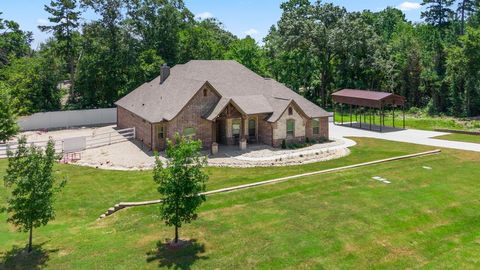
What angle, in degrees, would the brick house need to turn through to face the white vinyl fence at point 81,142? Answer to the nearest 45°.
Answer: approximately 90° to its right

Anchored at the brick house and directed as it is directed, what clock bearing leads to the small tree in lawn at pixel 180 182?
The small tree in lawn is roughly at 12 o'clock from the brick house.

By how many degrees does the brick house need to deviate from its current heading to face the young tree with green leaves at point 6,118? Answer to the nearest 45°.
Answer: approximately 45° to its right

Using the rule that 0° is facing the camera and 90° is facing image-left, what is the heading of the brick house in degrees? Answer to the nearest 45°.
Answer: approximately 0°

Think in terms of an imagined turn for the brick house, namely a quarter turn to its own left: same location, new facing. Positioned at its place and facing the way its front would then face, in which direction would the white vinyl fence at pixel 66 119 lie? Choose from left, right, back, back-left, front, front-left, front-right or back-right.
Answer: back-left

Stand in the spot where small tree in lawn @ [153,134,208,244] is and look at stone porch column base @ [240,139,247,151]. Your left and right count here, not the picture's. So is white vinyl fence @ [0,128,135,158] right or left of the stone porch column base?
left

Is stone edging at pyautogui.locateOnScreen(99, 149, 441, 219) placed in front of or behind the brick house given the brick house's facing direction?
in front

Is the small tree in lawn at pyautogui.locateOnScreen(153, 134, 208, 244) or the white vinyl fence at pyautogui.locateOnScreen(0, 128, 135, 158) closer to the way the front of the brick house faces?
the small tree in lawn
